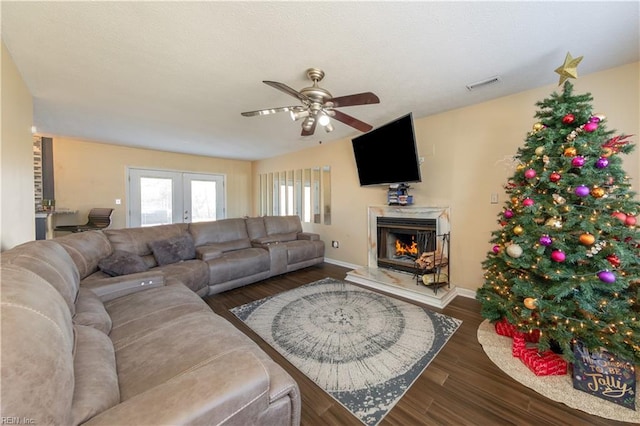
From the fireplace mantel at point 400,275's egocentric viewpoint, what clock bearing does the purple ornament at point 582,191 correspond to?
The purple ornament is roughly at 9 o'clock from the fireplace mantel.

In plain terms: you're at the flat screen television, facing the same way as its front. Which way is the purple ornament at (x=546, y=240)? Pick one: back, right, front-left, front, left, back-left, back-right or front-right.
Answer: left

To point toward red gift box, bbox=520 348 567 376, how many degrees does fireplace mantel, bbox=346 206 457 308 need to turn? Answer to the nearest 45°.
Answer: approximately 90° to its left

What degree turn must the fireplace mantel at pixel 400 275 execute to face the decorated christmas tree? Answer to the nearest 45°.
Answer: approximately 90° to its left

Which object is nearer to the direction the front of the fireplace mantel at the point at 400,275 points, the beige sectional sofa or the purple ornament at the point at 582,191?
the beige sectional sofa

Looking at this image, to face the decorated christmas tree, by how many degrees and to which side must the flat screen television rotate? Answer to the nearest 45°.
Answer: approximately 90° to its left

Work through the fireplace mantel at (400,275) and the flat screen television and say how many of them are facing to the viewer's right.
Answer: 0

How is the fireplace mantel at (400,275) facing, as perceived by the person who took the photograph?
facing the viewer and to the left of the viewer

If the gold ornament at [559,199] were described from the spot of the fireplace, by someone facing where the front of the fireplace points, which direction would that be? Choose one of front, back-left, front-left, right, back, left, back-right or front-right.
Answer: left

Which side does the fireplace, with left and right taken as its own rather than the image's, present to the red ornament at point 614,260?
left
